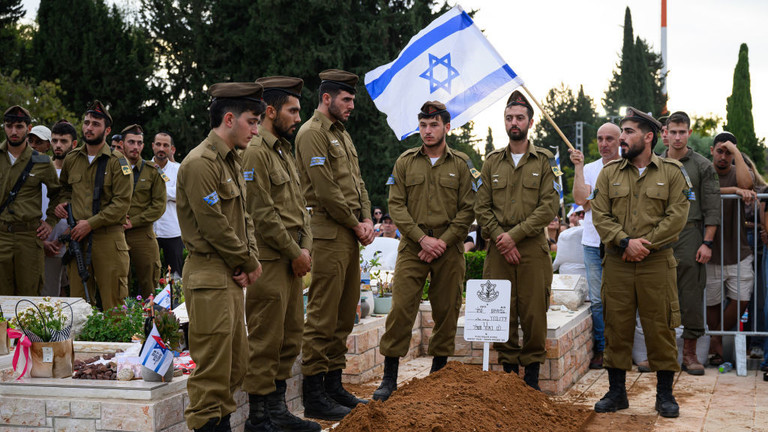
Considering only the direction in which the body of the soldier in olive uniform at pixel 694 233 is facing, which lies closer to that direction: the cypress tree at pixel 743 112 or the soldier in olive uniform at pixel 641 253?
the soldier in olive uniform

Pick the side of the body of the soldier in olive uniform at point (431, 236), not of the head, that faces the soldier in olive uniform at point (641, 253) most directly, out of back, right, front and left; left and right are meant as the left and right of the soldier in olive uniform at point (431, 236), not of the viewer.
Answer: left

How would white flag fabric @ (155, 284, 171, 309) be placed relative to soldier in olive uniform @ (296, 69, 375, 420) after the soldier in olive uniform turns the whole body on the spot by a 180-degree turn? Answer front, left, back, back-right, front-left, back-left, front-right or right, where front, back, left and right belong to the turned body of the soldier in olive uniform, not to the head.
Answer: front-left

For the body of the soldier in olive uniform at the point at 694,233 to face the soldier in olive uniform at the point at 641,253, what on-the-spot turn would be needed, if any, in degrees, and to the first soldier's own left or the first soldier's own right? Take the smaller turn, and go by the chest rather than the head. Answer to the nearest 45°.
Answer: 0° — they already face them

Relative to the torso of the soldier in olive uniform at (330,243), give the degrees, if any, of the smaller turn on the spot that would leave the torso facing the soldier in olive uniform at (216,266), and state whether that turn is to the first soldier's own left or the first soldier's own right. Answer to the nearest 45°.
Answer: approximately 90° to the first soldier's own right

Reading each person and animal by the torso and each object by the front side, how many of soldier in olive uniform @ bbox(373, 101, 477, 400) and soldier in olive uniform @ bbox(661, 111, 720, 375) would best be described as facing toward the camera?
2

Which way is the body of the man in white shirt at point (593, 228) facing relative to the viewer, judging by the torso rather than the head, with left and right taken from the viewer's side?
facing the viewer and to the left of the viewer

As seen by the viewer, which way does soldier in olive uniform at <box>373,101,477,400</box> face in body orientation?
toward the camera

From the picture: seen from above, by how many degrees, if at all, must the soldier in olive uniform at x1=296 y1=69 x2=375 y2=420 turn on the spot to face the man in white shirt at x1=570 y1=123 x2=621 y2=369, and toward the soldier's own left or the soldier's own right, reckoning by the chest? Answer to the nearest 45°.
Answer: approximately 90° to the soldier's own left

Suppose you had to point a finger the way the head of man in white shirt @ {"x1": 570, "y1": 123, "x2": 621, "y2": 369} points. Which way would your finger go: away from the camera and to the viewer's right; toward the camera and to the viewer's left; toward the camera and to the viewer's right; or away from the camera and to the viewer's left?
toward the camera and to the viewer's left

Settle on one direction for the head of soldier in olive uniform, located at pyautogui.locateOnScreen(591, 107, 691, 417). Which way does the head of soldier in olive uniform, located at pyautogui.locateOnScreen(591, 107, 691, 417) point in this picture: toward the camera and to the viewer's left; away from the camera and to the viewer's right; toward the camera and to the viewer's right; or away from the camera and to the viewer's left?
toward the camera and to the viewer's left

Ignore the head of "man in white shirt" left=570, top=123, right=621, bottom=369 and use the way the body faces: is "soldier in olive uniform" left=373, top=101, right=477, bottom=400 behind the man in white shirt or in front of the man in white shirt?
in front

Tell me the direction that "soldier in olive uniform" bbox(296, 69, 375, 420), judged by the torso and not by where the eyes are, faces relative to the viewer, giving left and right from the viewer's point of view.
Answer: facing the viewer and to the right of the viewer

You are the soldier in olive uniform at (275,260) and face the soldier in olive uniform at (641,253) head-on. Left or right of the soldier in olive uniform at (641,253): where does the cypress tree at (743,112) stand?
left
